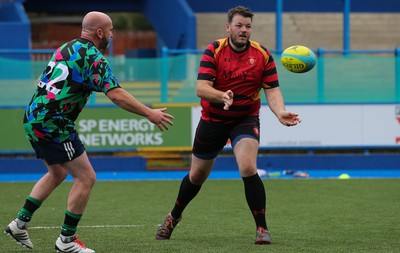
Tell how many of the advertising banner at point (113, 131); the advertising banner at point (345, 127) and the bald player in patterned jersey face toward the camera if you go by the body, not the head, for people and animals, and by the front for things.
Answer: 2

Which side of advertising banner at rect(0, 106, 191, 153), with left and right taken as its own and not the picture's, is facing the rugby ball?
front

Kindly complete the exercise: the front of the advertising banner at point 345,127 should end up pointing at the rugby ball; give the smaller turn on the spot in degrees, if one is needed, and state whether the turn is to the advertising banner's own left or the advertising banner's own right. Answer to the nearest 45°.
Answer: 0° — it already faces it

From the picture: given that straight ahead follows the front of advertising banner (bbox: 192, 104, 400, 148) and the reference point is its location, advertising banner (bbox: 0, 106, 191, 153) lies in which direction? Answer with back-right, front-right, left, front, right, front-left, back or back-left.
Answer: right

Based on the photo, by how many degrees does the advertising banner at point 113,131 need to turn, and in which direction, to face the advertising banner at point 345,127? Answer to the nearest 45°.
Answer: approximately 90° to its left

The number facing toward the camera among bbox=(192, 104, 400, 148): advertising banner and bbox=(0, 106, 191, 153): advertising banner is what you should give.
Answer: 2

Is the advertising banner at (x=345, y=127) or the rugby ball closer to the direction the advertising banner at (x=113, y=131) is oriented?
the rugby ball

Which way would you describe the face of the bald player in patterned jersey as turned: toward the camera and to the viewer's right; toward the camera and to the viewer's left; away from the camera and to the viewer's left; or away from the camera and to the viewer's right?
away from the camera and to the viewer's right

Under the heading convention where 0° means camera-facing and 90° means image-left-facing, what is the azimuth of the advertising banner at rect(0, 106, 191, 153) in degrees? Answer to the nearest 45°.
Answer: approximately 0°

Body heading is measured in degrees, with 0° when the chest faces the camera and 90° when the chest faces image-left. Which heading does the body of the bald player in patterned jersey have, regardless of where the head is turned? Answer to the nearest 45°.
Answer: approximately 225°
